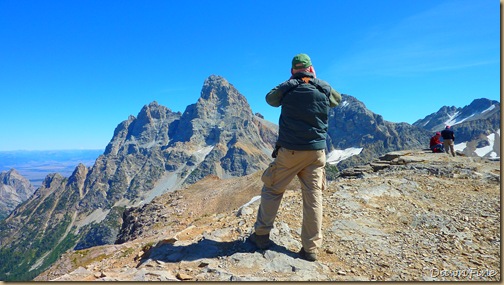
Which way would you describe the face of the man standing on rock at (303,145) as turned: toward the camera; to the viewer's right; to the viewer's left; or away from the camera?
away from the camera

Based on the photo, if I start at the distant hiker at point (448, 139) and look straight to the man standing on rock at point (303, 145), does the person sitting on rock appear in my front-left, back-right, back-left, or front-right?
front-right

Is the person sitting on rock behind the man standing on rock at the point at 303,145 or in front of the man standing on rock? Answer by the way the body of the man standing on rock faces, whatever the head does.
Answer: in front

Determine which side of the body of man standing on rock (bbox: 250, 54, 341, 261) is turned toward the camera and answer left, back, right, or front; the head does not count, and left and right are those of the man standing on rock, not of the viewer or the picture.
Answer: back

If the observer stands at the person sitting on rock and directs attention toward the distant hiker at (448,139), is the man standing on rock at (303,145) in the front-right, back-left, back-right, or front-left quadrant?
back-right

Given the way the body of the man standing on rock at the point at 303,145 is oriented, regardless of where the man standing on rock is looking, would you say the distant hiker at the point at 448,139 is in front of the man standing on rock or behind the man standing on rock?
in front
